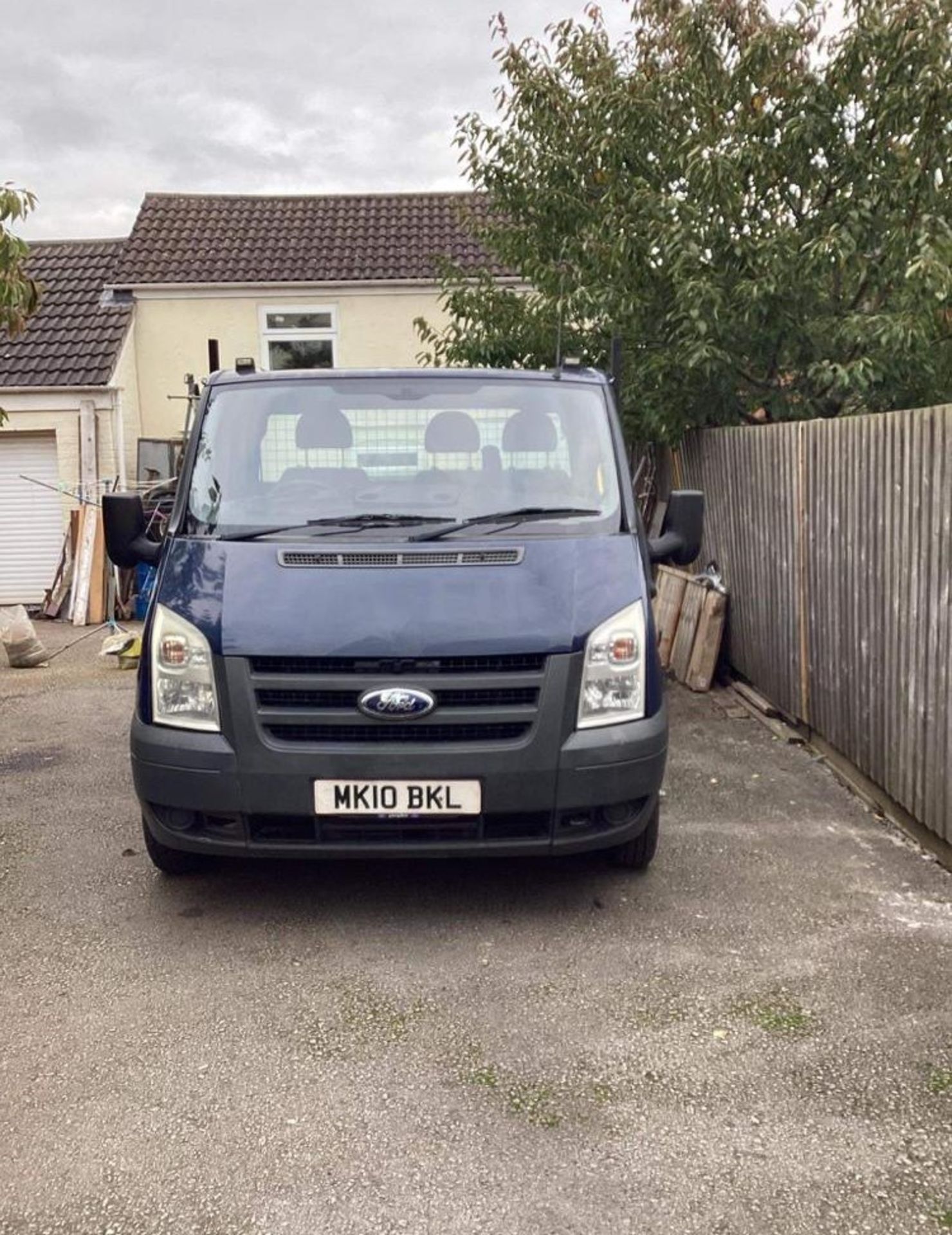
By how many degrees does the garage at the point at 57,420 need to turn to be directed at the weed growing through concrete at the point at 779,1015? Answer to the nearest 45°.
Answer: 0° — it already faces it

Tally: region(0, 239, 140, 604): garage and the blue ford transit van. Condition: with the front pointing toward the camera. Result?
2

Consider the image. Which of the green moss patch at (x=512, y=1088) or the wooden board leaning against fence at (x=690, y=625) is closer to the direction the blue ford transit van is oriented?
the green moss patch

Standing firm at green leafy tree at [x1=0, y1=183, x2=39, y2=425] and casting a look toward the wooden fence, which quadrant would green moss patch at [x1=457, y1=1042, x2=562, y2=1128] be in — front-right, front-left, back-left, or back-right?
front-right

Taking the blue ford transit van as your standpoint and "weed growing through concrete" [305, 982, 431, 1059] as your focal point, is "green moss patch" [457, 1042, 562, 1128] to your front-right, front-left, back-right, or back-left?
front-left

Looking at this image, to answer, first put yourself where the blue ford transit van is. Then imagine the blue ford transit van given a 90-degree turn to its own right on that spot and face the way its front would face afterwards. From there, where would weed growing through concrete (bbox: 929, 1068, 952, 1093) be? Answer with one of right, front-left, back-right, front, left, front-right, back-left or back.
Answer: back-left

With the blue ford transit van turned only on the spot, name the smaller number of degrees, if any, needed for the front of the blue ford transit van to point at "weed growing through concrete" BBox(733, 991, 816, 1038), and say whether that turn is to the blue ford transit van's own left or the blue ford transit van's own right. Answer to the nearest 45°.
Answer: approximately 45° to the blue ford transit van's own left

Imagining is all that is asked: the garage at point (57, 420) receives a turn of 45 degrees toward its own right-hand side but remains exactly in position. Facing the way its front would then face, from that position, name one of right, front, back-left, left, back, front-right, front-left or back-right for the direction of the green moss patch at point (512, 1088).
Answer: front-left

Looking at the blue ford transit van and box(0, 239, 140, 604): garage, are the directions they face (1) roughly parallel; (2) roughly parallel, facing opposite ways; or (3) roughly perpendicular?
roughly parallel

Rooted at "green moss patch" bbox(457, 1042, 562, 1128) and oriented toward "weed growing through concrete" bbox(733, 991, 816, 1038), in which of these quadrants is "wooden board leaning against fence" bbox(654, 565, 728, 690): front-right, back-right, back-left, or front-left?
front-left

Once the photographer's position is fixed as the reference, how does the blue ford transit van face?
facing the viewer

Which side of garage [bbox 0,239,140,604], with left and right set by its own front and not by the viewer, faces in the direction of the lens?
front
